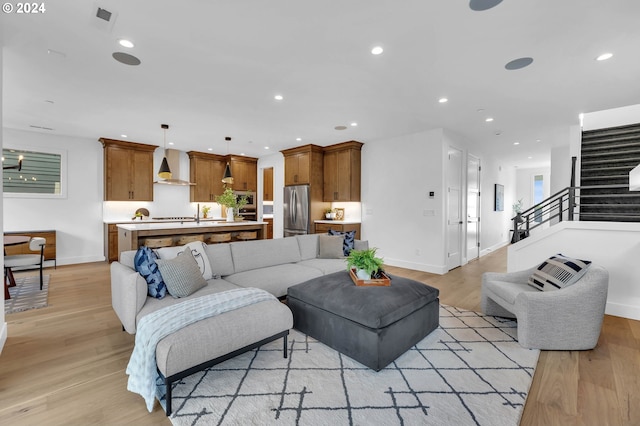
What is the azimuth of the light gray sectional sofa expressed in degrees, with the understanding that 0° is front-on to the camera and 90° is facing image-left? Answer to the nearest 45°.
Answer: approximately 315°

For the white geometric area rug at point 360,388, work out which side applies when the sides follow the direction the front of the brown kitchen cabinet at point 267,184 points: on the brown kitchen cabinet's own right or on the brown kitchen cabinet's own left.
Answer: on the brown kitchen cabinet's own left

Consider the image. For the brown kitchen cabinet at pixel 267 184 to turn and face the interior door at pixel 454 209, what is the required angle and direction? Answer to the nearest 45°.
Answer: approximately 90° to its left

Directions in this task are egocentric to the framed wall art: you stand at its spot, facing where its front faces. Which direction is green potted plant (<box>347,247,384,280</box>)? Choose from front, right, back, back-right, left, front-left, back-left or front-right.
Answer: front-right

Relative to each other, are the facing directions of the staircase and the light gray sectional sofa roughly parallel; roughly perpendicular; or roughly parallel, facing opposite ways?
roughly perpendicular

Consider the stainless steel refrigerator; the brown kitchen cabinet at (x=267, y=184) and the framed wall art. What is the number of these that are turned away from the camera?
0

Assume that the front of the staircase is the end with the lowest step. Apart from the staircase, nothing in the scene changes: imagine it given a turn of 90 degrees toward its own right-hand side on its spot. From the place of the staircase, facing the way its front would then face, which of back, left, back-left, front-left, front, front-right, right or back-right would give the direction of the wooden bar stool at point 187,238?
front-left

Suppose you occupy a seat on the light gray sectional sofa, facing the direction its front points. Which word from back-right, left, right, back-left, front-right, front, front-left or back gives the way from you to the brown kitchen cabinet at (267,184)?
back-left

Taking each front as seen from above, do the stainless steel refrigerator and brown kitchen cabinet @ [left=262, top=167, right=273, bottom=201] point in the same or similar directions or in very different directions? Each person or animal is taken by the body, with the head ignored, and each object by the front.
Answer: same or similar directions

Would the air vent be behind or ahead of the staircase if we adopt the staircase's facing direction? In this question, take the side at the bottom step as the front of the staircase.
ahead

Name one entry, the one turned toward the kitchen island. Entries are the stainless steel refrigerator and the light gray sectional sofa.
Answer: the stainless steel refrigerator

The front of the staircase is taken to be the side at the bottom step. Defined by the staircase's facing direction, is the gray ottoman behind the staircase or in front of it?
in front

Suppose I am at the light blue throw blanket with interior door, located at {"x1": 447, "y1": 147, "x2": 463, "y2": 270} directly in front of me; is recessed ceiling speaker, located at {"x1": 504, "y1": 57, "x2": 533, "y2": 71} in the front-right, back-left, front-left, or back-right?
front-right

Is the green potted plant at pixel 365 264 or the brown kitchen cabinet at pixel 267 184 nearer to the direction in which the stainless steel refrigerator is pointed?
the green potted plant
